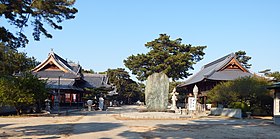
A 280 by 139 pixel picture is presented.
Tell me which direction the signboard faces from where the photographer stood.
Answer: facing the viewer

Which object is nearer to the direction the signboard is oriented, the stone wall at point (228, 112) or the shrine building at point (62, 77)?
the stone wall

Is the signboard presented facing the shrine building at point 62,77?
no

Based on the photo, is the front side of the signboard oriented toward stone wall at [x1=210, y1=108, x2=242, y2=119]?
no

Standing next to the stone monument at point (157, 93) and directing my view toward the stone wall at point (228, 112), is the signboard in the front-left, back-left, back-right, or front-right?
front-left
